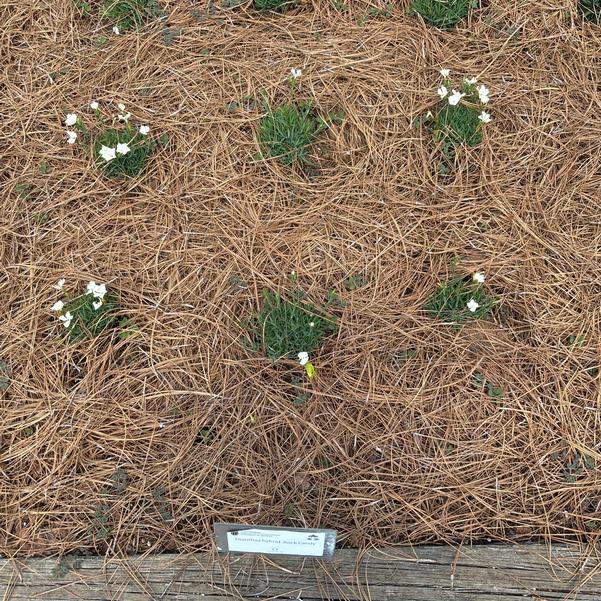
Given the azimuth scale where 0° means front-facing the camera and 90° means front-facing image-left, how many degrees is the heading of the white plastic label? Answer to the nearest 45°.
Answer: approximately 0°

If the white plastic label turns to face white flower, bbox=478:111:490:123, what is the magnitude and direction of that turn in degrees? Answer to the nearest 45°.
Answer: approximately 135° to its left

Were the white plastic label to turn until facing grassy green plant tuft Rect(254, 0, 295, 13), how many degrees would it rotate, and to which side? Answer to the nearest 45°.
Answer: approximately 180°

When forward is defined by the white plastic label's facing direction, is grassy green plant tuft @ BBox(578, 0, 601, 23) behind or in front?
behind

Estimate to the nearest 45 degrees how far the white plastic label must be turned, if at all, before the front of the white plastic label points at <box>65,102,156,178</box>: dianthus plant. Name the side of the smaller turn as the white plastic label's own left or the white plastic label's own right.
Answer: approximately 180°

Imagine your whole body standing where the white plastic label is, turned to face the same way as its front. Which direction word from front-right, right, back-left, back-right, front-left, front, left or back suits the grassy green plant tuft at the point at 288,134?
back

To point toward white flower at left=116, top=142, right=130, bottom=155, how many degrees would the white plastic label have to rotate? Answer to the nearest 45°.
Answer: approximately 180°

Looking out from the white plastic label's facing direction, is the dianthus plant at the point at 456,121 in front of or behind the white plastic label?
behind

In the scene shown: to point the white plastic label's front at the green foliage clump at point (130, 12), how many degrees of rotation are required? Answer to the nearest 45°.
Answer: approximately 180°
